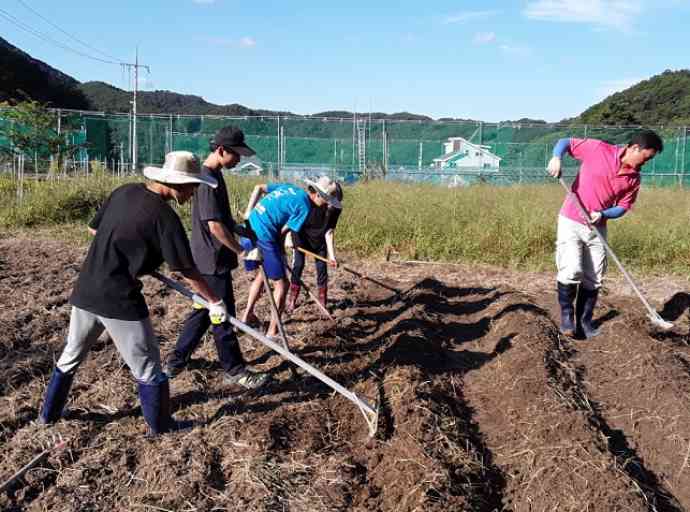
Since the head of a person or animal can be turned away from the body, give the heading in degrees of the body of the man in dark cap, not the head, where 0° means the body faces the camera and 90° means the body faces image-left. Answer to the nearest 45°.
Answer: approximately 270°

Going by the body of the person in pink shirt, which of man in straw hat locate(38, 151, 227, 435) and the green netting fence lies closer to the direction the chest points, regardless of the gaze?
the man in straw hat

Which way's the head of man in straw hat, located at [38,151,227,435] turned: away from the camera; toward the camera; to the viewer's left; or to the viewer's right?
to the viewer's right

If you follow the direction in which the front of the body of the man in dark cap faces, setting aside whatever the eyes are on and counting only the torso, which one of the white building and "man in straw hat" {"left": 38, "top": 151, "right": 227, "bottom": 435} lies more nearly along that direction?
the white building

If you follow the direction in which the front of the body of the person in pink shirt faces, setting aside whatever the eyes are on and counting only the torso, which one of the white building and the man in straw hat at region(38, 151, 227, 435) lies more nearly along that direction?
the man in straw hat

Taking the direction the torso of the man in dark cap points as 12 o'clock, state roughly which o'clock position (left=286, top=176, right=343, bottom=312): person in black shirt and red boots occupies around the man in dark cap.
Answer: The person in black shirt and red boots is roughly at 10 o'clock from the man in dark cap.

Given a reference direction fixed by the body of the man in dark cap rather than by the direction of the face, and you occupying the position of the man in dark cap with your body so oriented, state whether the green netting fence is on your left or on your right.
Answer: on your left
